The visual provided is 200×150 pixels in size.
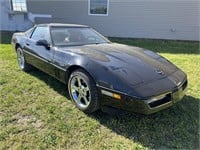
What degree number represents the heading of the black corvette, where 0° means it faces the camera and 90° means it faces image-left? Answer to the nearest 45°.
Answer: approximately 315°
